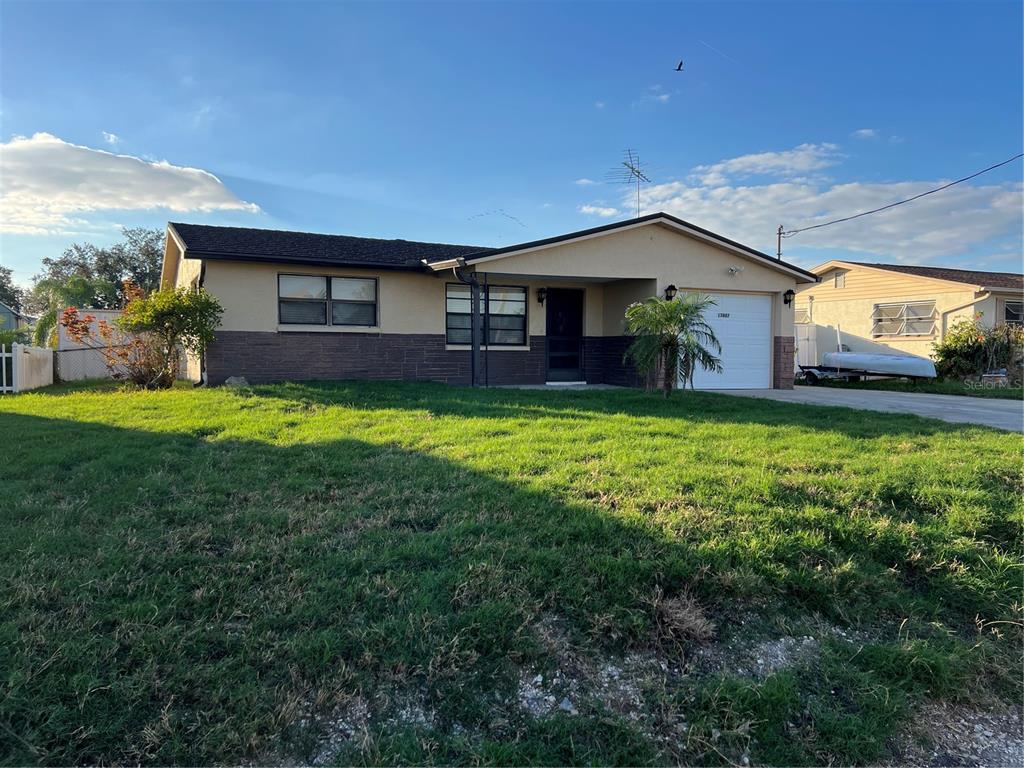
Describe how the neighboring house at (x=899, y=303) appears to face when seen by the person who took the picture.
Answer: facing the viewer and to the right of the viewer

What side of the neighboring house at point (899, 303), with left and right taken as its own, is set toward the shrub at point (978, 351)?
front

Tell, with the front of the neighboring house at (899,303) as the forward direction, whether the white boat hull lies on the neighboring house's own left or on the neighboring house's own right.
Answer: on the neighboring house's own right

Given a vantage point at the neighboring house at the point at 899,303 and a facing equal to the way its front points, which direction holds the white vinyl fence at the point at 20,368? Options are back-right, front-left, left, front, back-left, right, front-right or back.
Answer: right

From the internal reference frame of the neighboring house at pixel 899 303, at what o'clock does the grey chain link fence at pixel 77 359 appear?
The grey chain link fence is roughly at 3 o'clock from the neighboring house.

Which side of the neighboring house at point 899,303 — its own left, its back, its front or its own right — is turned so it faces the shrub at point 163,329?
right

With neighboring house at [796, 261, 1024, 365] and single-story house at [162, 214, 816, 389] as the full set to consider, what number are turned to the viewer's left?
0
